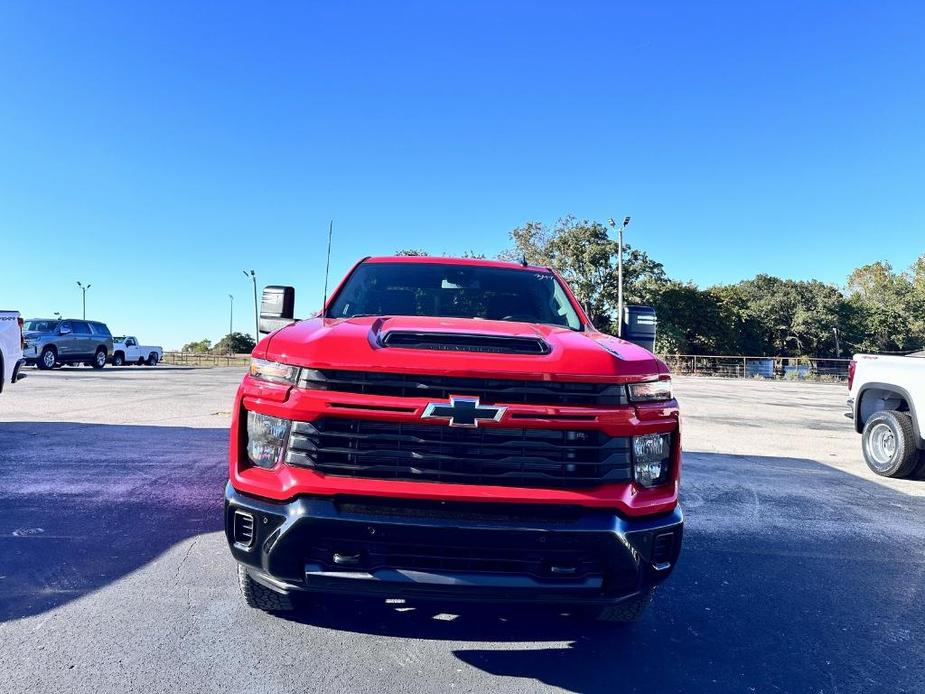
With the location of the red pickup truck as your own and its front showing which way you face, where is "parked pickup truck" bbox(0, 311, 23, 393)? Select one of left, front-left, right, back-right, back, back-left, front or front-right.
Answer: back-right

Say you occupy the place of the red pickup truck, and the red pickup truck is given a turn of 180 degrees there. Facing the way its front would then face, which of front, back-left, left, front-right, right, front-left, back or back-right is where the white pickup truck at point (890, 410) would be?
front-right

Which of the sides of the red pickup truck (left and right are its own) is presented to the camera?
front

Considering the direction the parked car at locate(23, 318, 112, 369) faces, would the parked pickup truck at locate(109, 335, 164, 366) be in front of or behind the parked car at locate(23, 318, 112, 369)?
behind

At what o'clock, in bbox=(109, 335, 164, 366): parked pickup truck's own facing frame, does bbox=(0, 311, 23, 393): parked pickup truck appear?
bbox=(0, 311, 23, 393): parked pickup truck is roughly at 9 o'clock from bbox=(109, 335, 164, 366): parked pickup truck.

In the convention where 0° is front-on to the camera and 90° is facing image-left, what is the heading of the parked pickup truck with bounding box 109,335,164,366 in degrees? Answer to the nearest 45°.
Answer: approximately 90°

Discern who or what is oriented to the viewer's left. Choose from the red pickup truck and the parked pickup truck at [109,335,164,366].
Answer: the parked pickup truck

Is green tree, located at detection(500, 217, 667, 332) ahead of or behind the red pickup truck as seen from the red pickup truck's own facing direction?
behind

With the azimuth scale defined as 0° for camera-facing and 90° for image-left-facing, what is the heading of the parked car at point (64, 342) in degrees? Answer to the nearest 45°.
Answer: approximately 45°

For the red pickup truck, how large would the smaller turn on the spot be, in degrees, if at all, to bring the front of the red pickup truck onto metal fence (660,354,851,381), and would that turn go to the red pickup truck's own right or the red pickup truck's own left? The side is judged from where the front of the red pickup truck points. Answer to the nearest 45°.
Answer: approximately 135° to the red pickup truck's own left

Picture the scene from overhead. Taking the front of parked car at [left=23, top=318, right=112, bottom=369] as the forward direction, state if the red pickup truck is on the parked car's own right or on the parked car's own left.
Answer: on the parked car's own left

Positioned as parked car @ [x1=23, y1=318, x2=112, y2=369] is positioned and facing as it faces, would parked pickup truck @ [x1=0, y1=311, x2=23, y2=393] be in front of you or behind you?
in front

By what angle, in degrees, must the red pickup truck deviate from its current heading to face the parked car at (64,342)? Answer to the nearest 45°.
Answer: approximately 135° to its right

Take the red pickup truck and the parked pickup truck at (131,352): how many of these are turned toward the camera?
1
